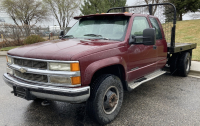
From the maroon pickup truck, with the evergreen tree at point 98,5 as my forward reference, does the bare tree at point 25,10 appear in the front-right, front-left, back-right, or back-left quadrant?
front-left

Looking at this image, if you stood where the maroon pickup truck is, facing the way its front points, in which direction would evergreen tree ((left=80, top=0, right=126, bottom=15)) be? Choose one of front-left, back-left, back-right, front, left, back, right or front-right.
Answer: back-right

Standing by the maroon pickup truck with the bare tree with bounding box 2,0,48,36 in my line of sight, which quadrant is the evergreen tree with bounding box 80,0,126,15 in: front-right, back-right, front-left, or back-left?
front-right

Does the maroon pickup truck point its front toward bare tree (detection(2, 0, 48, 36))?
no

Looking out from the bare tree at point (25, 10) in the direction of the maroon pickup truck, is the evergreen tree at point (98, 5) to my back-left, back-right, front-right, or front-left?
front-left

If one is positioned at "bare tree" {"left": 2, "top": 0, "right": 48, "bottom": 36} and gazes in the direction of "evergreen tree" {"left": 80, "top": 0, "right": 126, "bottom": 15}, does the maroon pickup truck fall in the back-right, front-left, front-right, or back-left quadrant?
front-right

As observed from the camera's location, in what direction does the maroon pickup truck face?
facing the viewer and to the left of the viewer
